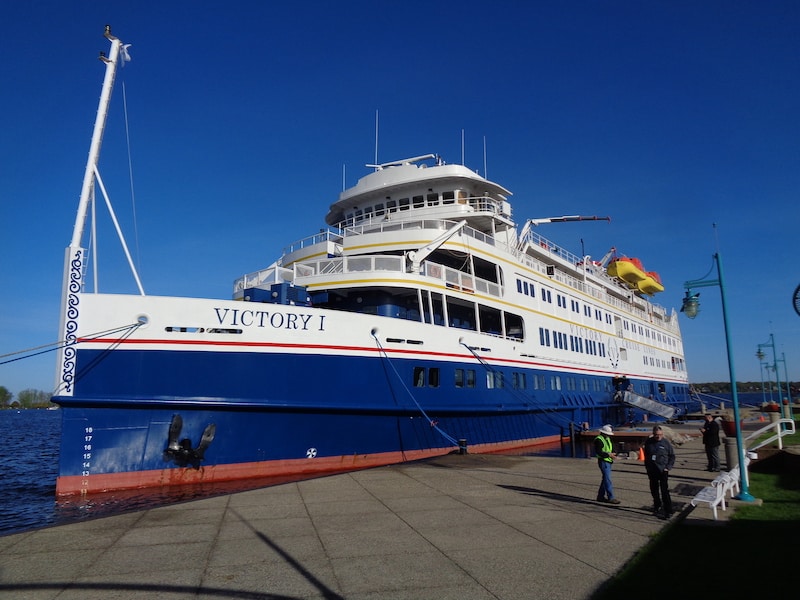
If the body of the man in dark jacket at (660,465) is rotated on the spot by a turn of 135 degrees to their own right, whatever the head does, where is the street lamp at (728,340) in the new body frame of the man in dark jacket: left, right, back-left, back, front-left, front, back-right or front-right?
right

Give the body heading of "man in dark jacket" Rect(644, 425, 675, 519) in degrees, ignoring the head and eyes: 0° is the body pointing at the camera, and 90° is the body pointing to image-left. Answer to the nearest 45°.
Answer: approximately 0°

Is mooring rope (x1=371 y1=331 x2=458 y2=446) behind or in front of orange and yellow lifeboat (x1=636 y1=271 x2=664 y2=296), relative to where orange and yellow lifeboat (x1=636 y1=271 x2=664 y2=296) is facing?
in front

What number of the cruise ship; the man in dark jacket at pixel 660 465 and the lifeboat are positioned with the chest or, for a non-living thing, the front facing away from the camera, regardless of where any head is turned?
0

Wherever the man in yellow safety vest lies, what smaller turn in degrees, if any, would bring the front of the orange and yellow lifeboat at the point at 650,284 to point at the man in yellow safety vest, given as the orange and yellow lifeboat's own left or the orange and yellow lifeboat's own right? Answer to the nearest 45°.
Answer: approximately 45° to the orange and yellow lifeboat's own left

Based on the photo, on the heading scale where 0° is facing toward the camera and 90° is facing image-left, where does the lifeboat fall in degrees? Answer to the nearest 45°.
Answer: approximately 45°

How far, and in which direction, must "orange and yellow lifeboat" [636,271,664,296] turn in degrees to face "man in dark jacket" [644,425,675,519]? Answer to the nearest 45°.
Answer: approximately 45° to its left

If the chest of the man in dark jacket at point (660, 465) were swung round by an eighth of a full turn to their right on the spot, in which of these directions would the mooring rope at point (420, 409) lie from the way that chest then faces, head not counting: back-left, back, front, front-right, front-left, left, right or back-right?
right

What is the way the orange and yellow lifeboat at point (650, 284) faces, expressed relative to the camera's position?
facing the viewer and to the left of the viewer

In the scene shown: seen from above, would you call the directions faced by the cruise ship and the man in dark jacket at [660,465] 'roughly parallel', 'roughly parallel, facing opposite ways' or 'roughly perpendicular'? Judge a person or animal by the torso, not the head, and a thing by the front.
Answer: roughly parallel

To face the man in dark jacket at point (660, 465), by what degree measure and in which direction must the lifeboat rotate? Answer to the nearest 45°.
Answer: approximately 45° to its left

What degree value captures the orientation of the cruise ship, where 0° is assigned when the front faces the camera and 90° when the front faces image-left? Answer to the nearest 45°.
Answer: approximately 45°

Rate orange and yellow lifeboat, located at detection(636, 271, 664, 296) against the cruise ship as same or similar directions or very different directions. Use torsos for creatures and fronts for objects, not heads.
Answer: same or similar directions

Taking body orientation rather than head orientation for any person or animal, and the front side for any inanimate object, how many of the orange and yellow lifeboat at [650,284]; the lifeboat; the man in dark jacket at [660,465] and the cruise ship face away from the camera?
0

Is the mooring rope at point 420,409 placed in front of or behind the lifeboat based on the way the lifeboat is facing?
in front

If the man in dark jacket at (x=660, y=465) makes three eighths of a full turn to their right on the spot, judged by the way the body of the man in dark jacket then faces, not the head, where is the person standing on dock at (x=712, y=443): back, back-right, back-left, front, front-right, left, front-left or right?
front-right
